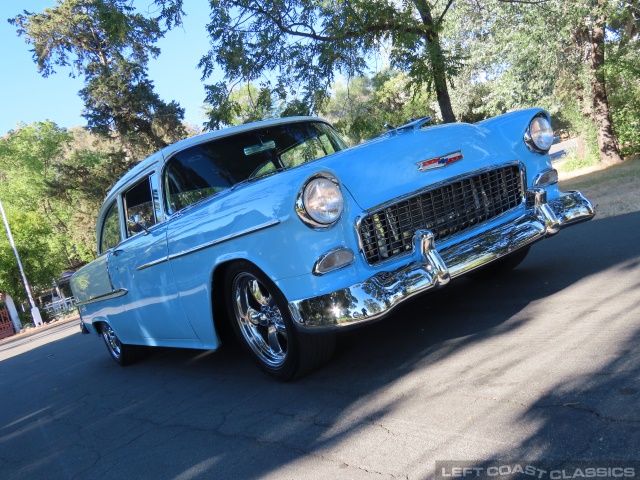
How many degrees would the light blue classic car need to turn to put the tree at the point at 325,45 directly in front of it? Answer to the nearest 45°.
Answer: approximately 135° to its left

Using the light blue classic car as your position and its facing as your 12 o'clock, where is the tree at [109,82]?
The tree is roughly at 7 o'clock from the light blue classic car.

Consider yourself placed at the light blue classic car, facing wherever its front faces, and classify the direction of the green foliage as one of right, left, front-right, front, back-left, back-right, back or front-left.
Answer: left

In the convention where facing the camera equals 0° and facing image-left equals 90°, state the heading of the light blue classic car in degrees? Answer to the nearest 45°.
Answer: approximately 315°

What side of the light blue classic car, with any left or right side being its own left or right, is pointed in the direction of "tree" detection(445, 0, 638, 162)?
left

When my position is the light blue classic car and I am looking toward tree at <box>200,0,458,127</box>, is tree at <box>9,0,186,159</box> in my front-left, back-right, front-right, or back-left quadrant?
front-left
